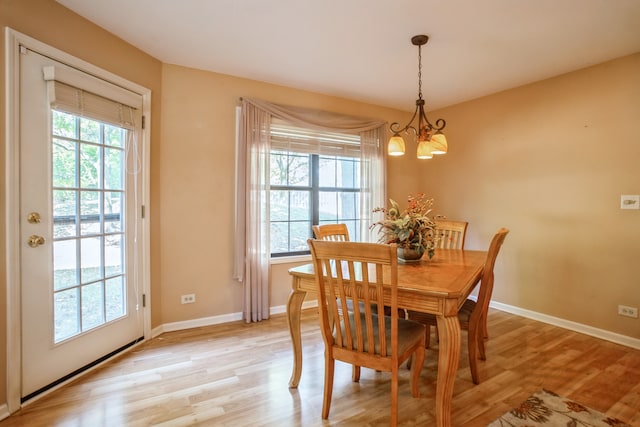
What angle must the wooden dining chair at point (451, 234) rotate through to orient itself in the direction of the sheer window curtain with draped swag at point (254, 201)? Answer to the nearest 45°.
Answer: approximately 45° to its right

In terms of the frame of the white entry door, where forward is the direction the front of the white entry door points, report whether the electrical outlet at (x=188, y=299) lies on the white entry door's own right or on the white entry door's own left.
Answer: on the white entry door's own left

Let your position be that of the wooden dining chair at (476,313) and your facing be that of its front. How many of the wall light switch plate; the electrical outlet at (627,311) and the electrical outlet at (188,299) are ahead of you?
1

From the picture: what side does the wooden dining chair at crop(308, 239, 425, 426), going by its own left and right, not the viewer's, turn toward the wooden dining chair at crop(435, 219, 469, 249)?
front

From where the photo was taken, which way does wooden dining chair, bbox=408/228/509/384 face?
to the viewer's left

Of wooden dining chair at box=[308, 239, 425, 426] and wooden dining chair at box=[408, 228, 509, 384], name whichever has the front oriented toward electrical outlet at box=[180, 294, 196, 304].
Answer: wooden dining chair at box=[408, 228, 509, 384]
